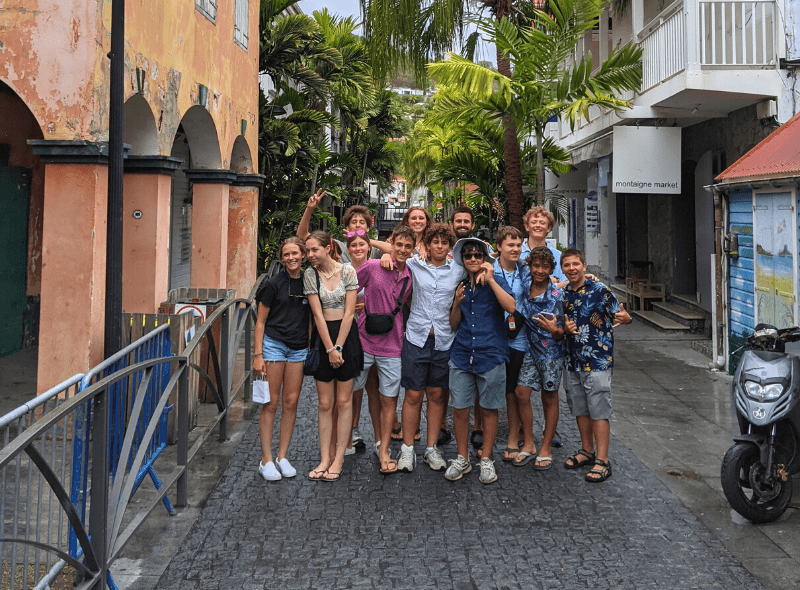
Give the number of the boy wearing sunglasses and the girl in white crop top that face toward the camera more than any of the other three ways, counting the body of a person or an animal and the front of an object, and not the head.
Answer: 2

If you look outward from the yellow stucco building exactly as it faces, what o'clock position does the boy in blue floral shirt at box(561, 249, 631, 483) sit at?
The boy in blue floral shirt is roughly at 12 o'clock from the yellow stucco building.

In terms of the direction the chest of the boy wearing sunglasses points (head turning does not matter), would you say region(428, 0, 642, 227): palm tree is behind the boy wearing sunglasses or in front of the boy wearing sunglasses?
behind

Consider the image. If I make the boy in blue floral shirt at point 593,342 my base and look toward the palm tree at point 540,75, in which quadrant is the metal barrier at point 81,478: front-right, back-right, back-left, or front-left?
back-left

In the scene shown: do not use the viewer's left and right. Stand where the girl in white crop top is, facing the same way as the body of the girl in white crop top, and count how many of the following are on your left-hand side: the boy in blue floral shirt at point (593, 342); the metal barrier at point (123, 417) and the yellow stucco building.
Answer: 1

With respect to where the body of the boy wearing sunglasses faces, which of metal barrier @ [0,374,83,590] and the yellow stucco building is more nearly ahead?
the metal barrier

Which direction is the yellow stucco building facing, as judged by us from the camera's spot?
facing the viewer and to the right of the viewer

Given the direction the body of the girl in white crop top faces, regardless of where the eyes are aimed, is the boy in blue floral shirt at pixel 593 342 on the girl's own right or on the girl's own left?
on the girl's own left

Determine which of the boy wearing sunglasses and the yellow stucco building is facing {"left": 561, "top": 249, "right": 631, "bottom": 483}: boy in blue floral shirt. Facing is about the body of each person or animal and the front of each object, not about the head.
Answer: the yellow stucco building

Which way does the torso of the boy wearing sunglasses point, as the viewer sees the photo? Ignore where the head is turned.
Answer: toward the camera

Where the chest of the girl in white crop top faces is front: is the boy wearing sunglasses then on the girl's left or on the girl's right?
on the girl's left
